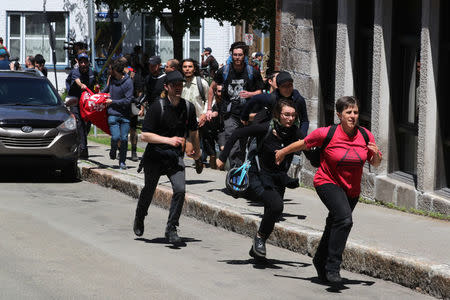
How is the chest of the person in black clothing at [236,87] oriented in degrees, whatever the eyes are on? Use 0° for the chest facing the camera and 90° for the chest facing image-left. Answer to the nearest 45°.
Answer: approximately 0°

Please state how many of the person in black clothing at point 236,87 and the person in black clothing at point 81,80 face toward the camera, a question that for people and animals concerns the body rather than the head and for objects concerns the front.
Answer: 2

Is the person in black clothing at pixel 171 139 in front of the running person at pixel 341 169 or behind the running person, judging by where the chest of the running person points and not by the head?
behind

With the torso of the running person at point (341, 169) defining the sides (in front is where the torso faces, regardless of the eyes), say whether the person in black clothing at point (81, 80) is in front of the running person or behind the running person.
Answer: behind

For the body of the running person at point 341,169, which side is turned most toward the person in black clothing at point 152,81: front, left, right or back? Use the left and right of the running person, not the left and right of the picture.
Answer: back

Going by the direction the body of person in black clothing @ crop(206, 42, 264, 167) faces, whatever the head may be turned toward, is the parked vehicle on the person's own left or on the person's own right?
on the person's own right

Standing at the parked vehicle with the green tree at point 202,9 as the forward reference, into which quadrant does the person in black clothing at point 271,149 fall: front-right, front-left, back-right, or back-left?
back-right

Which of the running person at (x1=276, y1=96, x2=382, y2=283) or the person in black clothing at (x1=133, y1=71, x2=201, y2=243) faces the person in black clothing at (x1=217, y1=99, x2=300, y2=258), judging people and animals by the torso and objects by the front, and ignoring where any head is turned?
the person in black clothing at (x1=133, y1=71, x2=201, y2=243)

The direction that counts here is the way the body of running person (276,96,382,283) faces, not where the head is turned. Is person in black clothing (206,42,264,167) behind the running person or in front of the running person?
behind

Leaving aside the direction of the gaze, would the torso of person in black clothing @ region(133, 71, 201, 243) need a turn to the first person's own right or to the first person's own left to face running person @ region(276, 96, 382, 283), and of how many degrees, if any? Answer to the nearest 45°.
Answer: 0° — they already face them

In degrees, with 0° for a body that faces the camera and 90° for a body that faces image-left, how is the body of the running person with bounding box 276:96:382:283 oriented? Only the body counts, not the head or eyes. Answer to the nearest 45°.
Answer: approximately 315°

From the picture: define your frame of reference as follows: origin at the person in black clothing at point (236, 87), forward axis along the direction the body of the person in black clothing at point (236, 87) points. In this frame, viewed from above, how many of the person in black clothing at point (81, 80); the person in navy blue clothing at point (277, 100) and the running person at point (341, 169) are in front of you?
2
